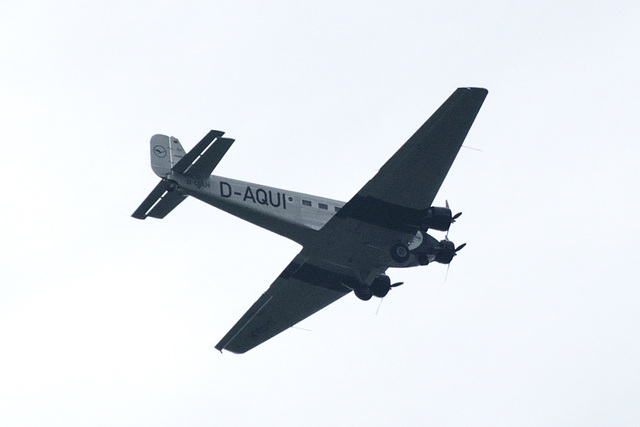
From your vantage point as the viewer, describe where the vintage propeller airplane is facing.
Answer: facing away from the viewer and to the right of the viewer
